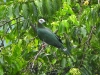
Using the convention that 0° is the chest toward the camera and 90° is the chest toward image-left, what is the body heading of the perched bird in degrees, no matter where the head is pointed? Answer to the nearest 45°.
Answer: approximately 90°
